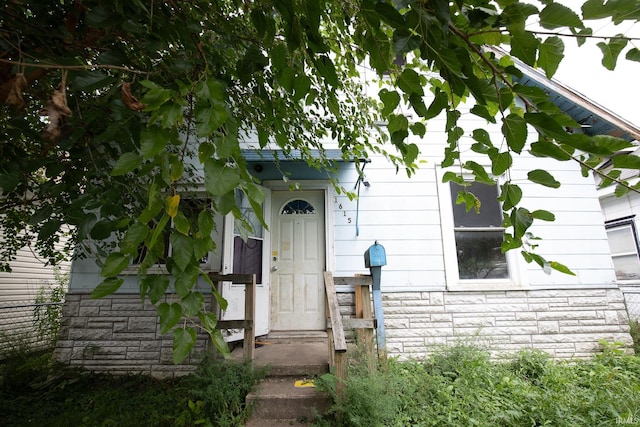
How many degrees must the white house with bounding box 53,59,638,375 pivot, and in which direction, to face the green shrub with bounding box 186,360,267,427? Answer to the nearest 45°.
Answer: approximately 45° to its right

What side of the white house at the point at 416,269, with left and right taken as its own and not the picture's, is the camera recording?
front

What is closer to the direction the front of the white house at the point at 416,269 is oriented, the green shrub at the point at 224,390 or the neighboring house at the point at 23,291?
the green shrub

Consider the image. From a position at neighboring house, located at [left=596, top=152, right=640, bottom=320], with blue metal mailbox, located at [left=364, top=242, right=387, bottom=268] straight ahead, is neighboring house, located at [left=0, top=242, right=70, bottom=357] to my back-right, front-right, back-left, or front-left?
front-right

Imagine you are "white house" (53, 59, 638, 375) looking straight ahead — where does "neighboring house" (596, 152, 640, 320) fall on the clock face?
The neighboring house is roughly at 8 o'clock from the white house.

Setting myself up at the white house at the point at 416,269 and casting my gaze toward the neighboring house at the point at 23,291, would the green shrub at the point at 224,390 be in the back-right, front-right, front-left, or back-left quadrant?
front-left

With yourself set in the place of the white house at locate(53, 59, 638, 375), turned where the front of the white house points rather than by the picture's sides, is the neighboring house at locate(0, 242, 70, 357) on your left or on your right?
on your right
